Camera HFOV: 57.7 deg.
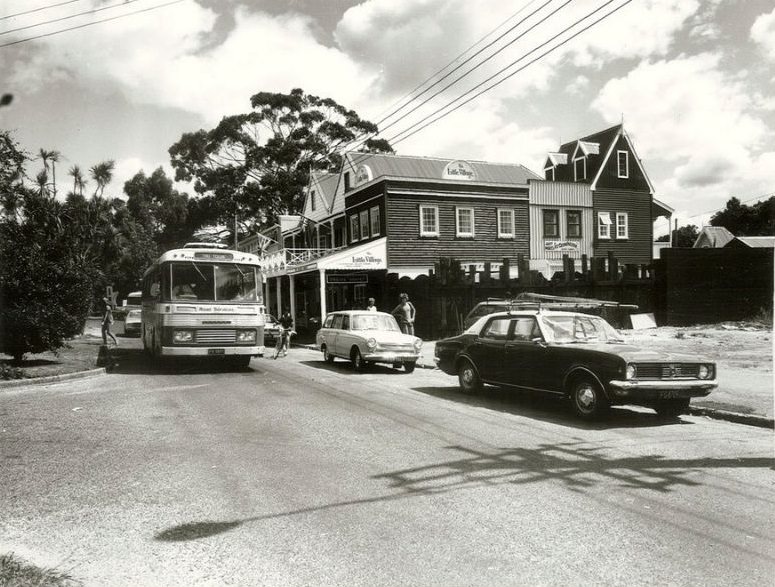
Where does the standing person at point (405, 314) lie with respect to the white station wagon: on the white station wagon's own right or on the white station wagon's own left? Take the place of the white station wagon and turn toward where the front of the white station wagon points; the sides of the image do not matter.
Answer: on the white station wagon's own left

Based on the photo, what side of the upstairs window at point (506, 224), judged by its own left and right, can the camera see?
front

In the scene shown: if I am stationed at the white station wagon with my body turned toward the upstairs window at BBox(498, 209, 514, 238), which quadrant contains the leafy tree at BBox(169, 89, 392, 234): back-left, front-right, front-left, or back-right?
front-left

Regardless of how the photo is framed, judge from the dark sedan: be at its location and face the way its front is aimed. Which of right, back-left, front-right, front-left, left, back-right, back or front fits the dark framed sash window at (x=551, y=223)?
back-left

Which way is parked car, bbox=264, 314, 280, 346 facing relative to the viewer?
toward the camera

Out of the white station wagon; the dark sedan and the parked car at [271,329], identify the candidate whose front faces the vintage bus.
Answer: the parked car

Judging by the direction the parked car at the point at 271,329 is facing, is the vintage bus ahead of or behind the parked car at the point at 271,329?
ahead

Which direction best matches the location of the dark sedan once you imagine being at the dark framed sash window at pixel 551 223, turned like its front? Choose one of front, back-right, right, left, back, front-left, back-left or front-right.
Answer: front

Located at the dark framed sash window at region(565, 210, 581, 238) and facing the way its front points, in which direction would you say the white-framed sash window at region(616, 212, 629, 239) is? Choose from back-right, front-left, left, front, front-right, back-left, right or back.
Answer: back-left

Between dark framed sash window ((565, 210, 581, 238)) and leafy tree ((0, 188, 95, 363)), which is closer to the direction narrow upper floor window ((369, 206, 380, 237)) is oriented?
the leafy tree

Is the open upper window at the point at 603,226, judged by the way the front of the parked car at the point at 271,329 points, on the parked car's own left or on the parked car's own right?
on the parked car's own left

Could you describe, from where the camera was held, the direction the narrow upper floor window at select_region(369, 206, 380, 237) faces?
facing the viewer and to the left of the viewer

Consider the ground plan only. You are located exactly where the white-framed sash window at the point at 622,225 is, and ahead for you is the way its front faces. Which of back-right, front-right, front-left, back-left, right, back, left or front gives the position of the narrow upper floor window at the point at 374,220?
front-right
